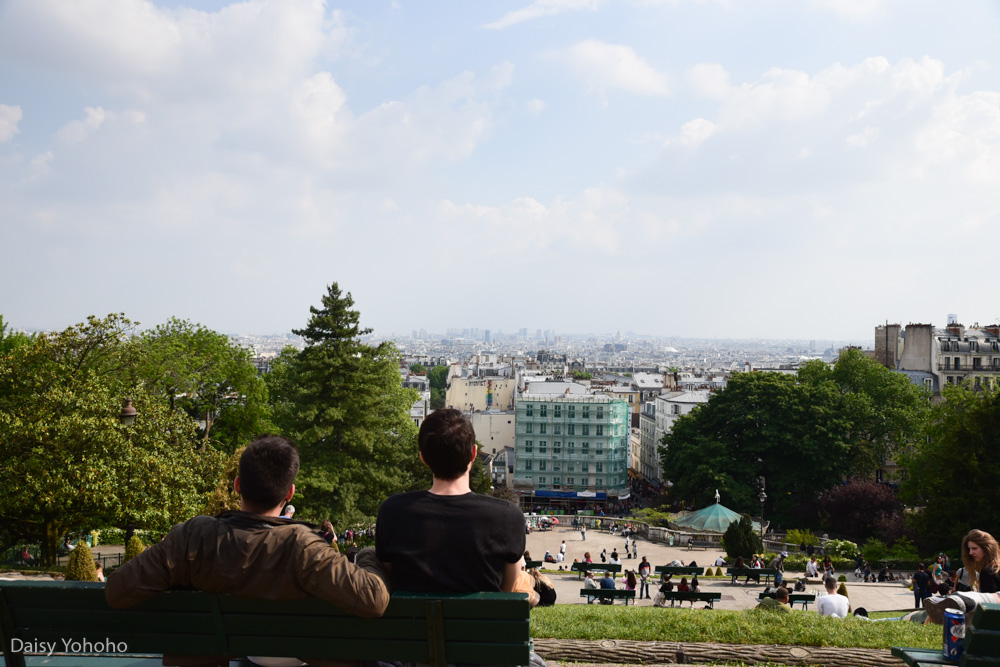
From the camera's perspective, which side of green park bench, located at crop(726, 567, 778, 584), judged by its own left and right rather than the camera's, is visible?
back

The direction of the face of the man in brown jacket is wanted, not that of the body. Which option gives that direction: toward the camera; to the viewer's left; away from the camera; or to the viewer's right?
away from the camera

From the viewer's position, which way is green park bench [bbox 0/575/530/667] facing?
facing away from the viewer

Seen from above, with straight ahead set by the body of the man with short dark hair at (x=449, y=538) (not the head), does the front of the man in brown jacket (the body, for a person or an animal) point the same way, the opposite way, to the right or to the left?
the same way

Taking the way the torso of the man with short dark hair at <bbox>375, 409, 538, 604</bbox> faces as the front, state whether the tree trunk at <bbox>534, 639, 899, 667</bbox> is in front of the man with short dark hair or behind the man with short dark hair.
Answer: in front

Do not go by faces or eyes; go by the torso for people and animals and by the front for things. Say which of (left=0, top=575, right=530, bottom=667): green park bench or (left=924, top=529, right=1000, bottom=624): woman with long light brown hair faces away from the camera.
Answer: the green park bench

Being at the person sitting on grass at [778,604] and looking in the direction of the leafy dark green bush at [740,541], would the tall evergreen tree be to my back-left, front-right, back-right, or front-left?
front-left

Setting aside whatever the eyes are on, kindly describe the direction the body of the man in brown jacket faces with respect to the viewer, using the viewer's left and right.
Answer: facing away from the viewer

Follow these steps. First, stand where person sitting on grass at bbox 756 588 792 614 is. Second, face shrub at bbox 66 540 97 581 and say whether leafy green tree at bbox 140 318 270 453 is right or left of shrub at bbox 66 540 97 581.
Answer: right

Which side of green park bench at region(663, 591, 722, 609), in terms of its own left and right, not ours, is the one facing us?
back

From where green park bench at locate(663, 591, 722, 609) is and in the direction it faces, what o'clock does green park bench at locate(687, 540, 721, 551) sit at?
green park bench at locate(687, 540, 721, 551) is roughly at 12 o'clock from green park bench at locate(663, 591, 722, 609).
